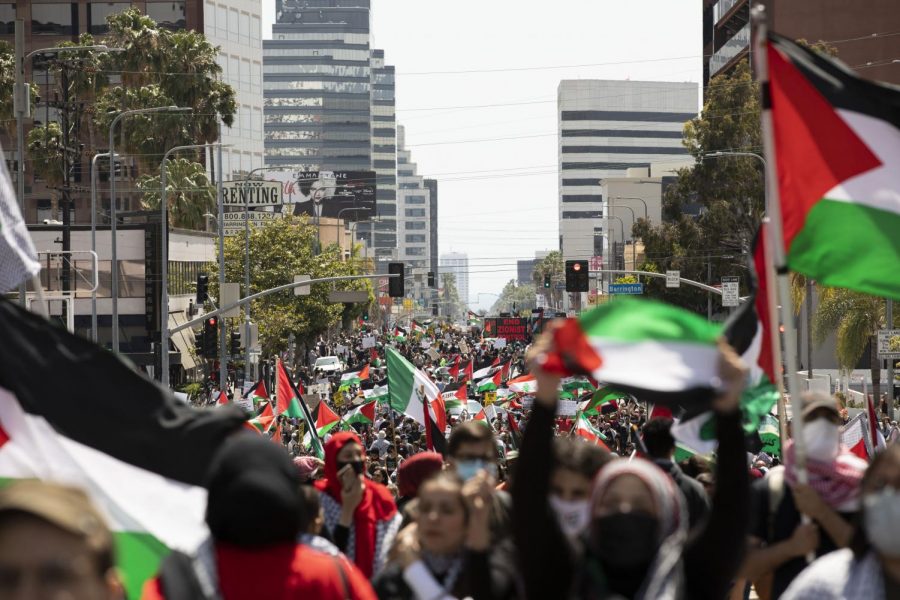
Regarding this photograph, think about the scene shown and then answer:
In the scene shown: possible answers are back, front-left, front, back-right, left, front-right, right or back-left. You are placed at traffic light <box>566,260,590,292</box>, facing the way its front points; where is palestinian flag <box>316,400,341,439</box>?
front

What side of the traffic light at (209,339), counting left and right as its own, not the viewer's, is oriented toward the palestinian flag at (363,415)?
front

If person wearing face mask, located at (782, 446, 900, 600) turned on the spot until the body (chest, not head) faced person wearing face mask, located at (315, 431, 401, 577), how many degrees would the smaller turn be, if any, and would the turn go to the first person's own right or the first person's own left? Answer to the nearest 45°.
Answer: approximately 135° to the first person's own right

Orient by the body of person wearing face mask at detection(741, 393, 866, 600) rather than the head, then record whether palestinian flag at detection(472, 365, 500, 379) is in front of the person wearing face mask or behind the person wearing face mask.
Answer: behind

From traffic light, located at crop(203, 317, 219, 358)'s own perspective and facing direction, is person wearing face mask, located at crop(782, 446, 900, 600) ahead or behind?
ahead

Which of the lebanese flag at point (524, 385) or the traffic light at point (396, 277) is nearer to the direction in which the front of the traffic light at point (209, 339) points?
the lebanese flag

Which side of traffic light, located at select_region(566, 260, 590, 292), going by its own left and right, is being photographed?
front

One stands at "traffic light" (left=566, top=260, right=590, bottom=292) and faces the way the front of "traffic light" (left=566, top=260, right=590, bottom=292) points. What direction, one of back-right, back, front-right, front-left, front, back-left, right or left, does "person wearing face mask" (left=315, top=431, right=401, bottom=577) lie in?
front

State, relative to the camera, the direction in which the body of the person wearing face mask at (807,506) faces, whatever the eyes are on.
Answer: toward the camera

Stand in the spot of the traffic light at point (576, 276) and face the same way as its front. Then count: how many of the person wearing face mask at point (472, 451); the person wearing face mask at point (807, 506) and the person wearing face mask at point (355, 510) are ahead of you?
3

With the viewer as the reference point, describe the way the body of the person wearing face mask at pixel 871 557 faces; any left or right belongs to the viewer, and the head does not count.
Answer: facing the viewer

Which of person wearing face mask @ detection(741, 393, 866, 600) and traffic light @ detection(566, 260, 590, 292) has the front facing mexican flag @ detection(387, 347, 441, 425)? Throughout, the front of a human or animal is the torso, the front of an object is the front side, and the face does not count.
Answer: the traffic light
